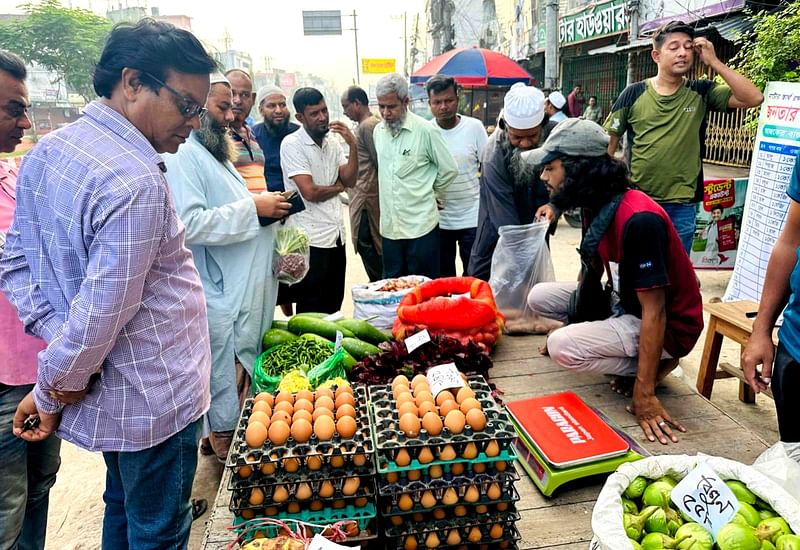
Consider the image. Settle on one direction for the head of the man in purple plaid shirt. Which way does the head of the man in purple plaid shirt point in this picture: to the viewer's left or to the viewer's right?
to the viewer's right

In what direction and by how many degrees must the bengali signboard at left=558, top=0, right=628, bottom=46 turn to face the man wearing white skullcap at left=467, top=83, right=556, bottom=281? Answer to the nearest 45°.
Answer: approximately 45° to its left

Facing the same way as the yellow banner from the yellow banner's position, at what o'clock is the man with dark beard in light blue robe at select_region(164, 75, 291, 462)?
The man with dark beard in light blue robe is roughly at 12 o'clock from the yellow banner.

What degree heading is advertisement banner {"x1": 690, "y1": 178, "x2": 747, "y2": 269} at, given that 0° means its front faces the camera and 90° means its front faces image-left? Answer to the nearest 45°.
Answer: approximately 0°

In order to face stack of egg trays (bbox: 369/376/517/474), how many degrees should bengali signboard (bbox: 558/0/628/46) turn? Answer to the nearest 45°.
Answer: approximately 45° to its left

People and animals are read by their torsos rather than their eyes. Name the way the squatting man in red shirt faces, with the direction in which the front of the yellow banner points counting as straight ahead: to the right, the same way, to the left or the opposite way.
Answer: to the right

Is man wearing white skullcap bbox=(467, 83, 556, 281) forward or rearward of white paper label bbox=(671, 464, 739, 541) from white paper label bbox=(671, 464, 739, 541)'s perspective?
rearward

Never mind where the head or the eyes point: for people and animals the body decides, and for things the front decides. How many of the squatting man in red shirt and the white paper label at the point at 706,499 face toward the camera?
1

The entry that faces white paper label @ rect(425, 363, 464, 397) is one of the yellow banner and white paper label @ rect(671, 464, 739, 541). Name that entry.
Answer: the yellow banner

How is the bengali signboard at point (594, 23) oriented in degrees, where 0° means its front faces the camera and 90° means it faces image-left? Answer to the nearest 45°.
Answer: approximately 45°

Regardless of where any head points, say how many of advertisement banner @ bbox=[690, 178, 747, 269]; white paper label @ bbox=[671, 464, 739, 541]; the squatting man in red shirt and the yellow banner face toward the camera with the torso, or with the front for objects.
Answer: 3

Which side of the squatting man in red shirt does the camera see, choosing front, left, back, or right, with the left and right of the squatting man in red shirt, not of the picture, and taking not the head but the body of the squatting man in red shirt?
left
